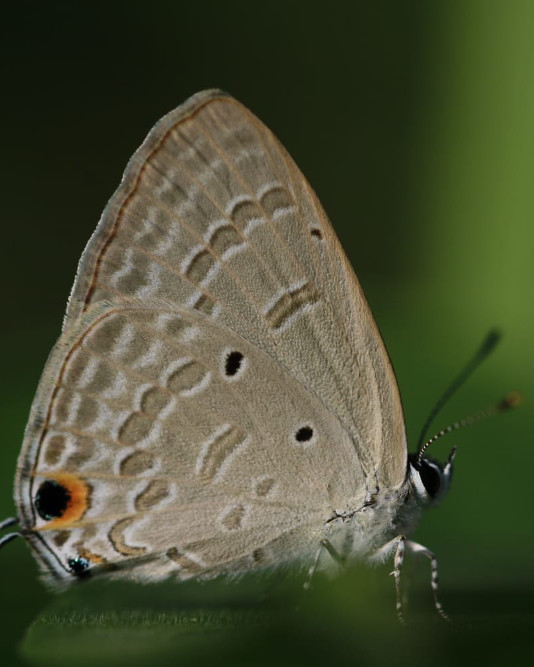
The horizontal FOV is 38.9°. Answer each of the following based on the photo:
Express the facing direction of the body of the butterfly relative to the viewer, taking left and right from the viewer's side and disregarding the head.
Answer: facing to the right of the viewer

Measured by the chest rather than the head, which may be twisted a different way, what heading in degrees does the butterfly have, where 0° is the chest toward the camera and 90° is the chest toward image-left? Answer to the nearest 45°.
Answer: approximately 270°
